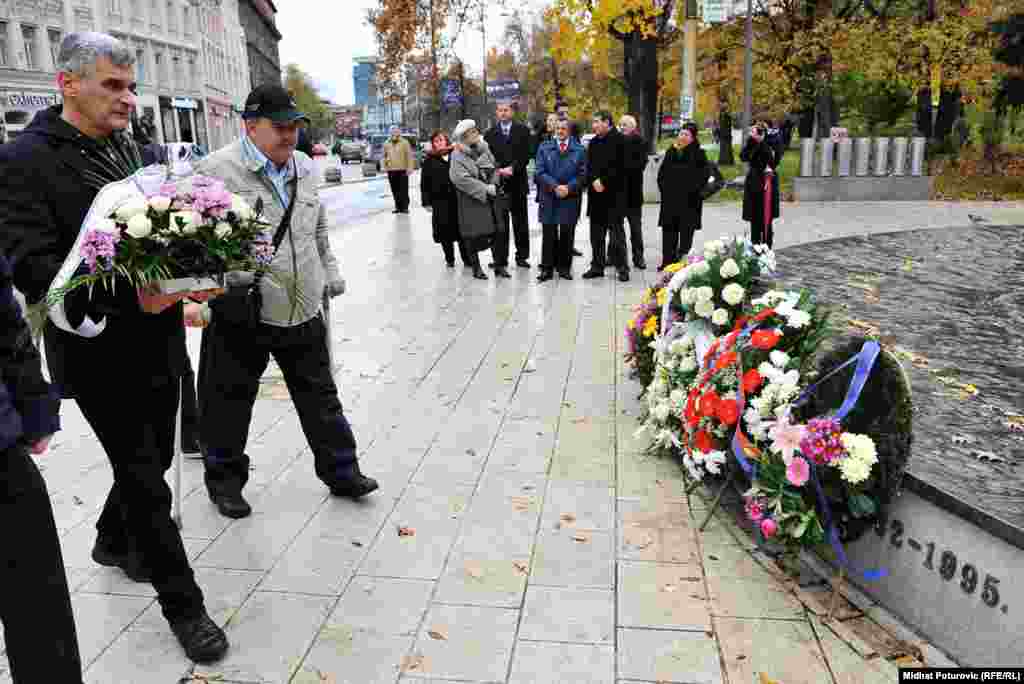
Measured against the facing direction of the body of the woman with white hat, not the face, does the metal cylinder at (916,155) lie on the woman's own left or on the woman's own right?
on the woman's own left

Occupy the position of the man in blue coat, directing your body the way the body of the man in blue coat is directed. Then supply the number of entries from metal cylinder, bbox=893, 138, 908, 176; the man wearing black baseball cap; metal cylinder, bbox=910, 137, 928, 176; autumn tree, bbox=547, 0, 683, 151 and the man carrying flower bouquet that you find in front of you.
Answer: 2

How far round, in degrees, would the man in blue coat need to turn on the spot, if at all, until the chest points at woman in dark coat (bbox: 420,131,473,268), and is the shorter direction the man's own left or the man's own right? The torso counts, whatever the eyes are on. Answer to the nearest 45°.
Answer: approximately 135° to the man's own right

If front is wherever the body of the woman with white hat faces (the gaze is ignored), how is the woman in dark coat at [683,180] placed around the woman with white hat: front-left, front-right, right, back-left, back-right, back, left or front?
front-left

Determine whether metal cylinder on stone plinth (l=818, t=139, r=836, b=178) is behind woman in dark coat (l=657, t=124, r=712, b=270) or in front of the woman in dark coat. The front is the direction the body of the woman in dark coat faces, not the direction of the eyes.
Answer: behind

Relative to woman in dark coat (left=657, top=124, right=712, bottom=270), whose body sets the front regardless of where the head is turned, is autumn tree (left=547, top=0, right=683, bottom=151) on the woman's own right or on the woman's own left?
on the woman's own right

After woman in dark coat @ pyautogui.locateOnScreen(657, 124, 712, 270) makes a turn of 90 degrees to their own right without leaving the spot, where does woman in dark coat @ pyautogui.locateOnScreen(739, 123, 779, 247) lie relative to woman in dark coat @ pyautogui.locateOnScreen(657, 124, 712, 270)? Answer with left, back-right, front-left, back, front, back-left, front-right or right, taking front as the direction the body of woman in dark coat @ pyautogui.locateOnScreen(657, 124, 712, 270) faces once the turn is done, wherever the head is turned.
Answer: right

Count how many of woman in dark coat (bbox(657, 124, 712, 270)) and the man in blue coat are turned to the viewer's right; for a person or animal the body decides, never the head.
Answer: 0

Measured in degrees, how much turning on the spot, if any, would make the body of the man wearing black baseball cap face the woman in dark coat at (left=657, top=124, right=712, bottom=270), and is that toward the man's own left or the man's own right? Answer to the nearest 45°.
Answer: approximately 90° to the man's own left

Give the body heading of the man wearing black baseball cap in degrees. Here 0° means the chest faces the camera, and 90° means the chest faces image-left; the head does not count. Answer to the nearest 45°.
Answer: approximately 315°

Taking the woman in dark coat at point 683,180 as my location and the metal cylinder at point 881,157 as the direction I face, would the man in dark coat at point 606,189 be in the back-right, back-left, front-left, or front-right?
back-left

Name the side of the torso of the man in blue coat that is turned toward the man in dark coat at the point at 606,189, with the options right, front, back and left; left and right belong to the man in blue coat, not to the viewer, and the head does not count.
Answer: left
